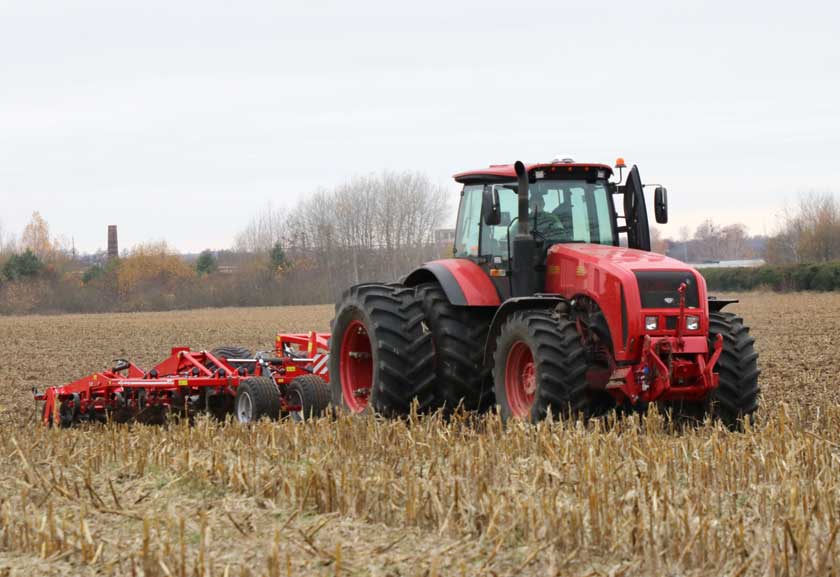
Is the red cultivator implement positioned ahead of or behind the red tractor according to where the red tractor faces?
behind

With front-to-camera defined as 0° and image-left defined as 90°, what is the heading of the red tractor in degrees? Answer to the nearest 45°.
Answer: approximately 315°
